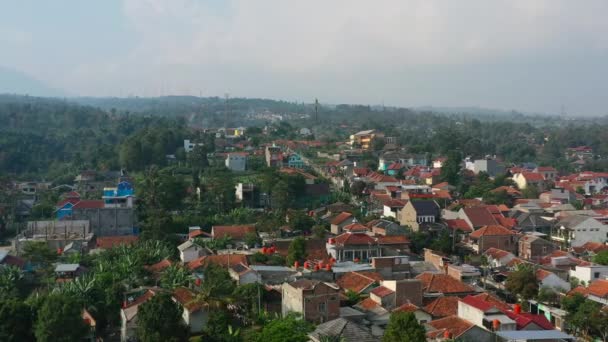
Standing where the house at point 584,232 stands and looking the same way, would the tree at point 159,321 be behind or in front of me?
in front

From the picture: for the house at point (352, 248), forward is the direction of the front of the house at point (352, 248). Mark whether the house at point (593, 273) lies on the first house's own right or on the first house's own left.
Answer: on the first house's own left

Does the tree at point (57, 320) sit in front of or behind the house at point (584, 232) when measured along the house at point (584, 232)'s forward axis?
in front

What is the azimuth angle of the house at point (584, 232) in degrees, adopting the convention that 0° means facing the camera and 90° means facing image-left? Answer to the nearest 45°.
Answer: approximately 45°

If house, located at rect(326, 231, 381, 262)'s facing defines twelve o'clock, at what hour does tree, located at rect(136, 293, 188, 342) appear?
The tree is roughly at 1 o'clock from the house.

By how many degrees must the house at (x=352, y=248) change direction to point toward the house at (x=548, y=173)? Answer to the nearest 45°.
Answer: approximately 135° to its left

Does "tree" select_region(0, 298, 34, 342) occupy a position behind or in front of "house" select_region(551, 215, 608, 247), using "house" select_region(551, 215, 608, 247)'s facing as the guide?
in front

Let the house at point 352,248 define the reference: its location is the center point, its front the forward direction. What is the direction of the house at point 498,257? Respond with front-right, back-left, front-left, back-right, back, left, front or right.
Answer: left

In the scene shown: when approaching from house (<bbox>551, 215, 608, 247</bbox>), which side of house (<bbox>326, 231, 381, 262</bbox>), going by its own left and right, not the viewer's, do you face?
left

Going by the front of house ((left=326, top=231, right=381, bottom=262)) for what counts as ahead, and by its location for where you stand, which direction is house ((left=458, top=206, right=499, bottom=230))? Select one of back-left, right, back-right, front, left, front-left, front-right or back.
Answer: back-left
